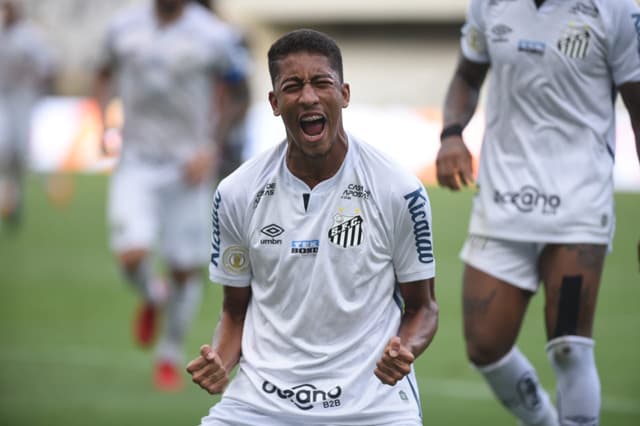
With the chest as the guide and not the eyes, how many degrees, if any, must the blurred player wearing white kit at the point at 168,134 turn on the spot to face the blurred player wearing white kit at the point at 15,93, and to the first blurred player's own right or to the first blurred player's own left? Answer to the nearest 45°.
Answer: approximately 180°

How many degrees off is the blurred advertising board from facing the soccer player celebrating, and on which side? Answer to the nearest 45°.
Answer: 0° — it already faces them

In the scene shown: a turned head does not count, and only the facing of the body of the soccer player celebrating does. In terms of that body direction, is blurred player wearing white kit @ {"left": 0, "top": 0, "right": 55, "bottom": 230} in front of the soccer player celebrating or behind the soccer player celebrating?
behind

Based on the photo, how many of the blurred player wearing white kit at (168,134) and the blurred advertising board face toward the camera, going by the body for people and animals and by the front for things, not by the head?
2

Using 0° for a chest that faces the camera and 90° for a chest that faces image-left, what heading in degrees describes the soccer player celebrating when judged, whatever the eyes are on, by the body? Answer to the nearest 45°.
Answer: approximately 0°

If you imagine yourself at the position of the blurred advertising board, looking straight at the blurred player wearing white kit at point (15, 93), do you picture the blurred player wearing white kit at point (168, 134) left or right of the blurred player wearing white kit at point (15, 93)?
left

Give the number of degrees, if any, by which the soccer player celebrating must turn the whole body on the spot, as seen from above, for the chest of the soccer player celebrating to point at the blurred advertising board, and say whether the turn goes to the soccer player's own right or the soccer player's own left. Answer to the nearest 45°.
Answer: approximately 180°

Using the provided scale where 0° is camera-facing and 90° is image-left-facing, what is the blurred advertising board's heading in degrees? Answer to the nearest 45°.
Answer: approximately 0°
